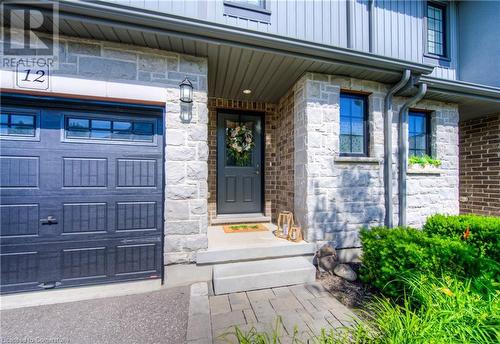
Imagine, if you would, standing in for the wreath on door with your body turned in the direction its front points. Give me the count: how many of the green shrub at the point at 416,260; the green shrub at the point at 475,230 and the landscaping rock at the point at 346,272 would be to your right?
0

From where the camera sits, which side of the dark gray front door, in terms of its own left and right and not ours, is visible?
front

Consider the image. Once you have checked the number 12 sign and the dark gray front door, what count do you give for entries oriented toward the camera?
2

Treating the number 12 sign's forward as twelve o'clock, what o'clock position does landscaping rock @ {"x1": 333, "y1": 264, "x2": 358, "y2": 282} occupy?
The landscaping rock is roughly at 10 o'clock from the number 12 sign.

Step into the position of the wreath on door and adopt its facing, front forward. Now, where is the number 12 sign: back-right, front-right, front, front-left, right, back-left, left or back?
front-right

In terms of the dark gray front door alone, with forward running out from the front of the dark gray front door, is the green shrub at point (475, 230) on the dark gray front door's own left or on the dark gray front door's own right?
on the dark gray front door's own left

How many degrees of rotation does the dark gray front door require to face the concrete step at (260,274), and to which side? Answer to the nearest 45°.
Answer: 0° — it already faces it

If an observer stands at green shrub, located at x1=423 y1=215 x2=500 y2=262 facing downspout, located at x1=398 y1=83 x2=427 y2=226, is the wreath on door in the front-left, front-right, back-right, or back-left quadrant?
front-left

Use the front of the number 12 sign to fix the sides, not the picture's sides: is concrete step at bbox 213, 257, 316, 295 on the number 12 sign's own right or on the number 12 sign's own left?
on the number 12 sign's own left

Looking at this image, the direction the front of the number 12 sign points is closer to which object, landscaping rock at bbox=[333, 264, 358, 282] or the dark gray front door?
the landscaping rock

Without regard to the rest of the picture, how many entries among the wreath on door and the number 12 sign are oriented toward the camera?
2

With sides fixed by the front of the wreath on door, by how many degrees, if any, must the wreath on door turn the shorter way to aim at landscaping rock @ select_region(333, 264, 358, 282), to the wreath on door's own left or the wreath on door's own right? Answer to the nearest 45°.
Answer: approximately 45° to the wreath on door's own left

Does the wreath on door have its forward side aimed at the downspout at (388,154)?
no

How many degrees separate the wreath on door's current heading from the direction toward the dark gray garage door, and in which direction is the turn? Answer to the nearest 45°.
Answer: approximately 45° to its right

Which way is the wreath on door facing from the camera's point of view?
toward the camera
